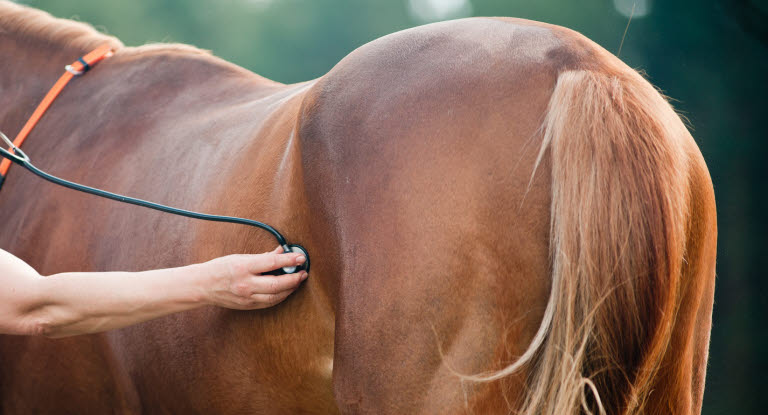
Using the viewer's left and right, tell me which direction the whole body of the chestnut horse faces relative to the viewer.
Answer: facing away from the viewer and to the left of the viewer
